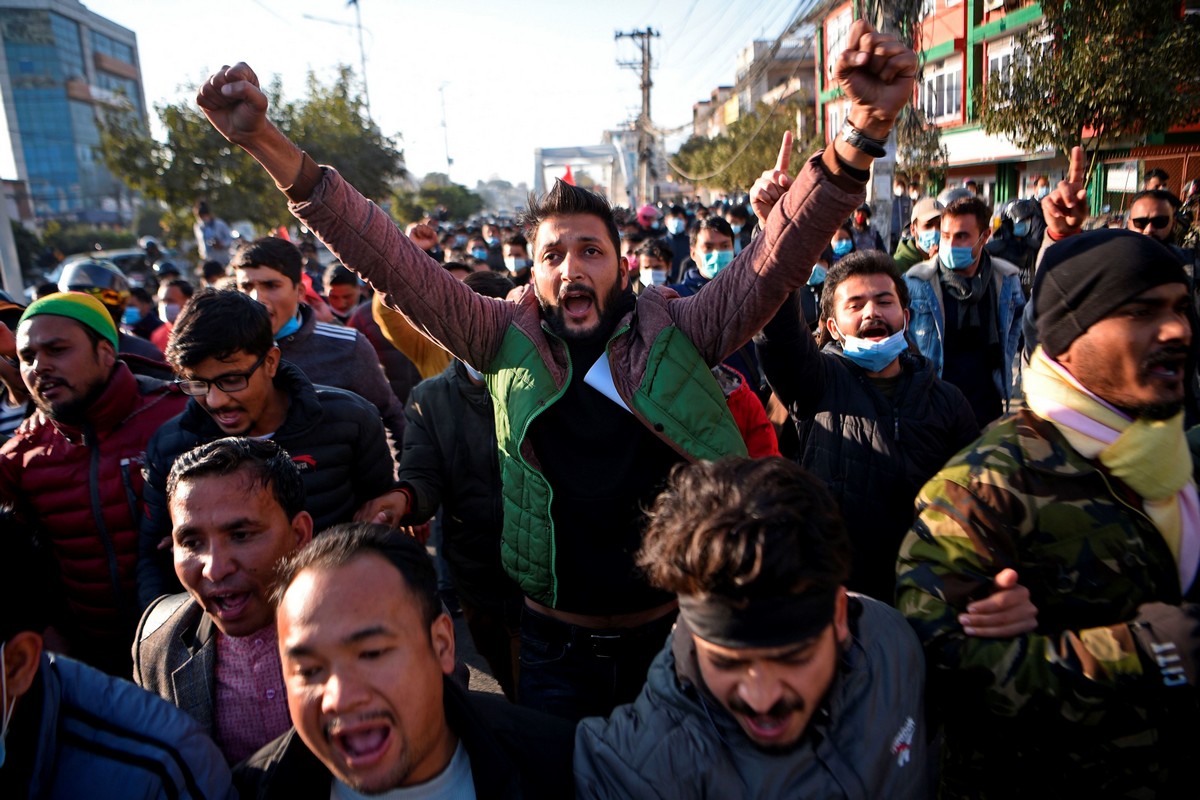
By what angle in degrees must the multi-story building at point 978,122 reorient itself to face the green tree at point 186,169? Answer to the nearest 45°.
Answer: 0° — it already faces it

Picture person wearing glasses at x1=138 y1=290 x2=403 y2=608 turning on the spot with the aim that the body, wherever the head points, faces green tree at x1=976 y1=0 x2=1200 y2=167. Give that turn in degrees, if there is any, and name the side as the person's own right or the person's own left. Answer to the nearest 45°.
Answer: approximately 180°

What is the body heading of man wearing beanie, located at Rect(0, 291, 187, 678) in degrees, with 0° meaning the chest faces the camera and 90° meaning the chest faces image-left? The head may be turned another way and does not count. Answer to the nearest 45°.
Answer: approximately 45°

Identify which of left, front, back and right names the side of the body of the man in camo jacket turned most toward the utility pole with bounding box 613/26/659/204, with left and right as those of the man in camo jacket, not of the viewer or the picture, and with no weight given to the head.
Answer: back

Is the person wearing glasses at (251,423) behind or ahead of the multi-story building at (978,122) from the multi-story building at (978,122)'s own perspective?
ahead

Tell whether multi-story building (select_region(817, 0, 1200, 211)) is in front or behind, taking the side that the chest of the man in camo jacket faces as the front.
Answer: behind

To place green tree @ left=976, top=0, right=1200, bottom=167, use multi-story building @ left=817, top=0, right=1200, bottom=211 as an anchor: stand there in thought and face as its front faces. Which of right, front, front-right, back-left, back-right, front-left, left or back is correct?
front-left

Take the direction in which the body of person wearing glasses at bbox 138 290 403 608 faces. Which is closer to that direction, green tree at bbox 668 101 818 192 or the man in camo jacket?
the man in camo jacket

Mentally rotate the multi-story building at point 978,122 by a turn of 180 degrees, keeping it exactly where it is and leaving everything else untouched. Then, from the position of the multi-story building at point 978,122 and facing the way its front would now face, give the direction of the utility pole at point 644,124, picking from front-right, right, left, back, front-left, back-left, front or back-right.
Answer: left

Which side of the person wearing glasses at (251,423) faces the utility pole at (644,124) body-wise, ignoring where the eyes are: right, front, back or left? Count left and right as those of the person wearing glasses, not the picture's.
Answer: back

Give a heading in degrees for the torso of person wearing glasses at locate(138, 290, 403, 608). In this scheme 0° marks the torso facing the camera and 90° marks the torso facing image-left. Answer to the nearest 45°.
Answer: approximately 45°

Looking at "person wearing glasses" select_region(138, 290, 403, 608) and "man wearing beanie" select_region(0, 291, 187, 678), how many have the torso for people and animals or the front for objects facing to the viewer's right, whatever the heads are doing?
0
